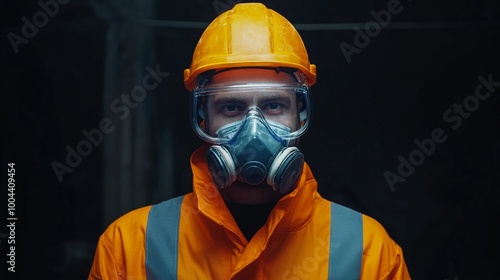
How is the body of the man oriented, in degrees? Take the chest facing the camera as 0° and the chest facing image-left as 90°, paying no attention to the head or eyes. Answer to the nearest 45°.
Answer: approximately 0°
